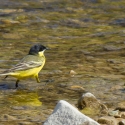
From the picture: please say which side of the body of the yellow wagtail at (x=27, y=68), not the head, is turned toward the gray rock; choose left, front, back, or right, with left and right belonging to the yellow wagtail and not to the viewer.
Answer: right

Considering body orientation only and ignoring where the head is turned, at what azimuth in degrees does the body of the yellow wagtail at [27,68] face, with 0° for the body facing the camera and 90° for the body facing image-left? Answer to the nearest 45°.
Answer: approximately 270°

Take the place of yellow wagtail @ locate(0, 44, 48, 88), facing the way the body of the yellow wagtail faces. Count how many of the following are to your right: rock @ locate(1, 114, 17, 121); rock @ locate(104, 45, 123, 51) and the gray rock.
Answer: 2

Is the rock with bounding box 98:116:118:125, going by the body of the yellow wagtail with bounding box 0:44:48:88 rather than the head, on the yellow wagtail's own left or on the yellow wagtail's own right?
on the yellow wagtail's own right

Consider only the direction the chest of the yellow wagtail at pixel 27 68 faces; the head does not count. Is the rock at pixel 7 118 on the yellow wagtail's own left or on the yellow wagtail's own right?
on the yellow wagtail's own right

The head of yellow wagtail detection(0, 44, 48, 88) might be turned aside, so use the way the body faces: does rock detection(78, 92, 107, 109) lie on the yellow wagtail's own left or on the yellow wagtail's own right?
on the yellow wagtail's own right
